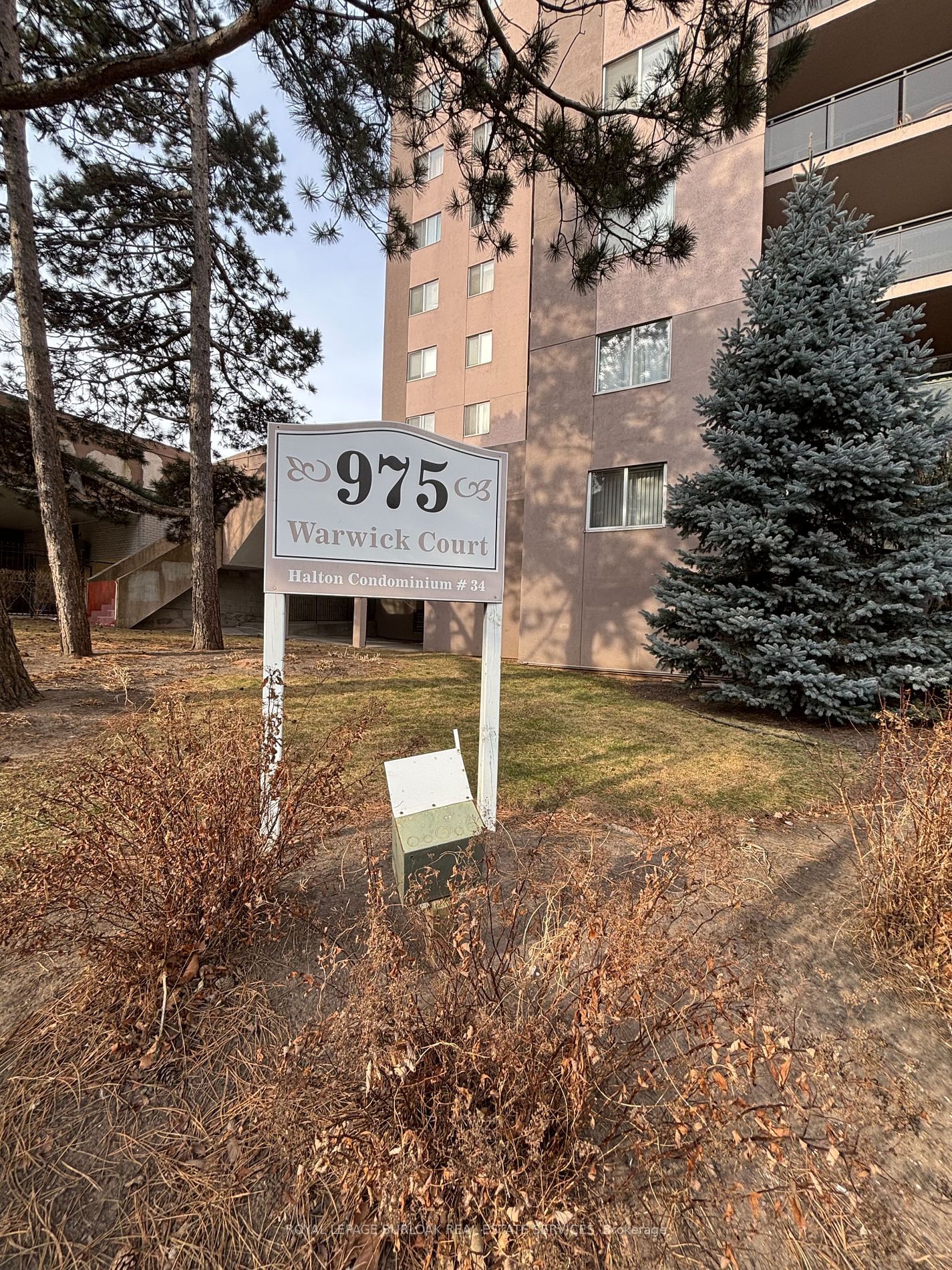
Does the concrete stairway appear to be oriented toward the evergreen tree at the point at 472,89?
no

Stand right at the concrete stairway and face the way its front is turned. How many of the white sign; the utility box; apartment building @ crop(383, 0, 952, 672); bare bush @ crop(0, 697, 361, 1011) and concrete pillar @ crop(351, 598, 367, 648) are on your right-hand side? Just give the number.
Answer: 0

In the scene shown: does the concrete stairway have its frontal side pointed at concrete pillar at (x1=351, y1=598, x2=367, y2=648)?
no

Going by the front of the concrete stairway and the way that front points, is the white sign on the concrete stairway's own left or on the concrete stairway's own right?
on the concrete stairway's own left

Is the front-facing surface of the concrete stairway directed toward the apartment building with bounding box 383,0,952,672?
no

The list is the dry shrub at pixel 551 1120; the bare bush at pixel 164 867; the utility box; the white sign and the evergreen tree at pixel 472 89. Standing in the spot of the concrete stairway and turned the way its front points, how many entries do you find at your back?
0

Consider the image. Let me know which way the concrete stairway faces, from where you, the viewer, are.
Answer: facing the viewer and to the left of the viewer

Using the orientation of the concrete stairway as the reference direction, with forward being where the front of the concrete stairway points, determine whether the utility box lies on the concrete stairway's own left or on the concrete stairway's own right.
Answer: on the concrete stairway's own left
